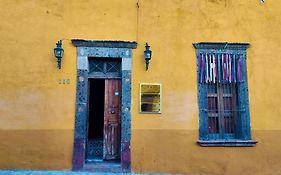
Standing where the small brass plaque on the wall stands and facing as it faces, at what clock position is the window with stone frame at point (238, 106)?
The window with stone frame is roughly at 9 o'clock from the small brass plaque on the wall.

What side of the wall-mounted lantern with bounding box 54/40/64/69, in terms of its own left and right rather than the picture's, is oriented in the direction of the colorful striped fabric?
left

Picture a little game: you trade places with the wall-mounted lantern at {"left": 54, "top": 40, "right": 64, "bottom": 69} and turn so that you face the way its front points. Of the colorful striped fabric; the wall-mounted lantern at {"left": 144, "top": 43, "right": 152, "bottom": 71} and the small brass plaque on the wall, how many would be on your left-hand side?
3

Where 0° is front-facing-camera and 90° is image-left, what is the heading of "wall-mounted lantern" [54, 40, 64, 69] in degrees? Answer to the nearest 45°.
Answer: approximately 0°

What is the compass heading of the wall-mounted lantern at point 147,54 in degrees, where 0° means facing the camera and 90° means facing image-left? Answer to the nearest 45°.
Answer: approximately 0°

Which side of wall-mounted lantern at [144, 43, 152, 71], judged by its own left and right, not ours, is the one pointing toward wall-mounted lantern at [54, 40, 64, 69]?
right

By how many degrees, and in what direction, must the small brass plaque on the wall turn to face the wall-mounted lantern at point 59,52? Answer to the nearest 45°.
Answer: approximately 90° to its right
